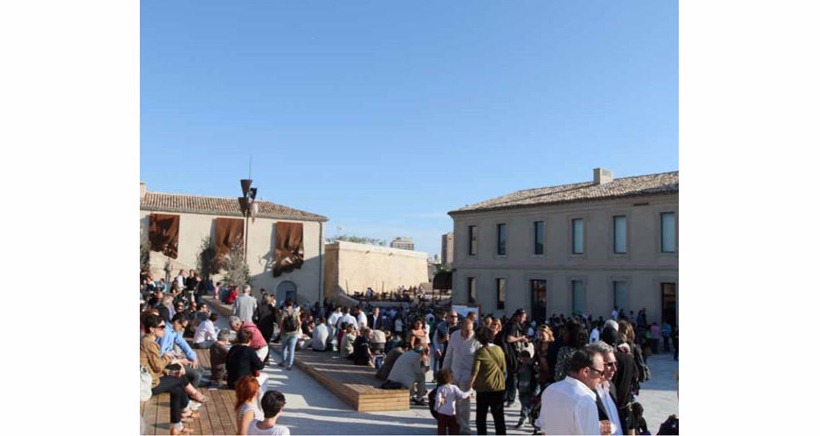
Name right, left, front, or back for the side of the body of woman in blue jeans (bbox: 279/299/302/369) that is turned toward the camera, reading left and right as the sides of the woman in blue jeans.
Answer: back

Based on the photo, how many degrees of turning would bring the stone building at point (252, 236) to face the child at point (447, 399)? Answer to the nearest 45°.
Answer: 0° — it already faces them

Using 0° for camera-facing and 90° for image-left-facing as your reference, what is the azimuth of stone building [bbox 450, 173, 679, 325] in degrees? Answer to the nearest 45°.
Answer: approximately 45°

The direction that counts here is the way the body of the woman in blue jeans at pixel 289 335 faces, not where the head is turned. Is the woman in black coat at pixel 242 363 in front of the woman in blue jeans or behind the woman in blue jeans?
behind

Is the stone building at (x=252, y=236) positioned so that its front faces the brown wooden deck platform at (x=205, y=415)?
yes

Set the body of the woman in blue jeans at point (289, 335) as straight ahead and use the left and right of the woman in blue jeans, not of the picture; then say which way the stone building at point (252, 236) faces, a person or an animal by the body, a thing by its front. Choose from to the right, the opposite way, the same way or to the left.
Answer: the opposite way

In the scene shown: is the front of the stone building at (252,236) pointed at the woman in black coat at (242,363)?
yes

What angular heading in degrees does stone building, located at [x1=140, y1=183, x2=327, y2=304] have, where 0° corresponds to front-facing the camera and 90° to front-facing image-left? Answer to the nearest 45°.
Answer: approximately 0°

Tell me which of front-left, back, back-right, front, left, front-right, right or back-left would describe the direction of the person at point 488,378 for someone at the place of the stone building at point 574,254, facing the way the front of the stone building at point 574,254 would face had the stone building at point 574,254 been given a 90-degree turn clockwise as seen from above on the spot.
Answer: back-left

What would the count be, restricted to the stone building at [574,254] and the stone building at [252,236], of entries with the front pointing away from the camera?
0

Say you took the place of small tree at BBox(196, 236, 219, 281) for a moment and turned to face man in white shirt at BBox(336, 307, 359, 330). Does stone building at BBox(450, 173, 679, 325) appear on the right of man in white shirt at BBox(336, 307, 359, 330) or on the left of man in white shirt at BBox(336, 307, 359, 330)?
left

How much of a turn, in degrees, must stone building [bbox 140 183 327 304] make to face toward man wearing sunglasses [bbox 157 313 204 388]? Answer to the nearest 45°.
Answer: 0° — it already faces them

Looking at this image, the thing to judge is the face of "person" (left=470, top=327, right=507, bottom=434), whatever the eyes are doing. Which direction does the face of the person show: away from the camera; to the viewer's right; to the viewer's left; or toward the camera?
away from the camera

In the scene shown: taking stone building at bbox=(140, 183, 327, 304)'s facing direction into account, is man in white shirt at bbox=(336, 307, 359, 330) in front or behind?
in front

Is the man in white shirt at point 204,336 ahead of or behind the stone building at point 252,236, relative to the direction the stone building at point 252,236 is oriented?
ahead

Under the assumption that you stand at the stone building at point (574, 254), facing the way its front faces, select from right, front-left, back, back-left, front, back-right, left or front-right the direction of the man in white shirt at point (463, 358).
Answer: front-left

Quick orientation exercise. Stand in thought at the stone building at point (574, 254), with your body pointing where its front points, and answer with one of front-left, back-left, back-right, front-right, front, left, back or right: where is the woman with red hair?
front-left

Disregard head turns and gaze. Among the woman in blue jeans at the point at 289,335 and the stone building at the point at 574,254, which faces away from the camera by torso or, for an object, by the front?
the woman in blue jeans
